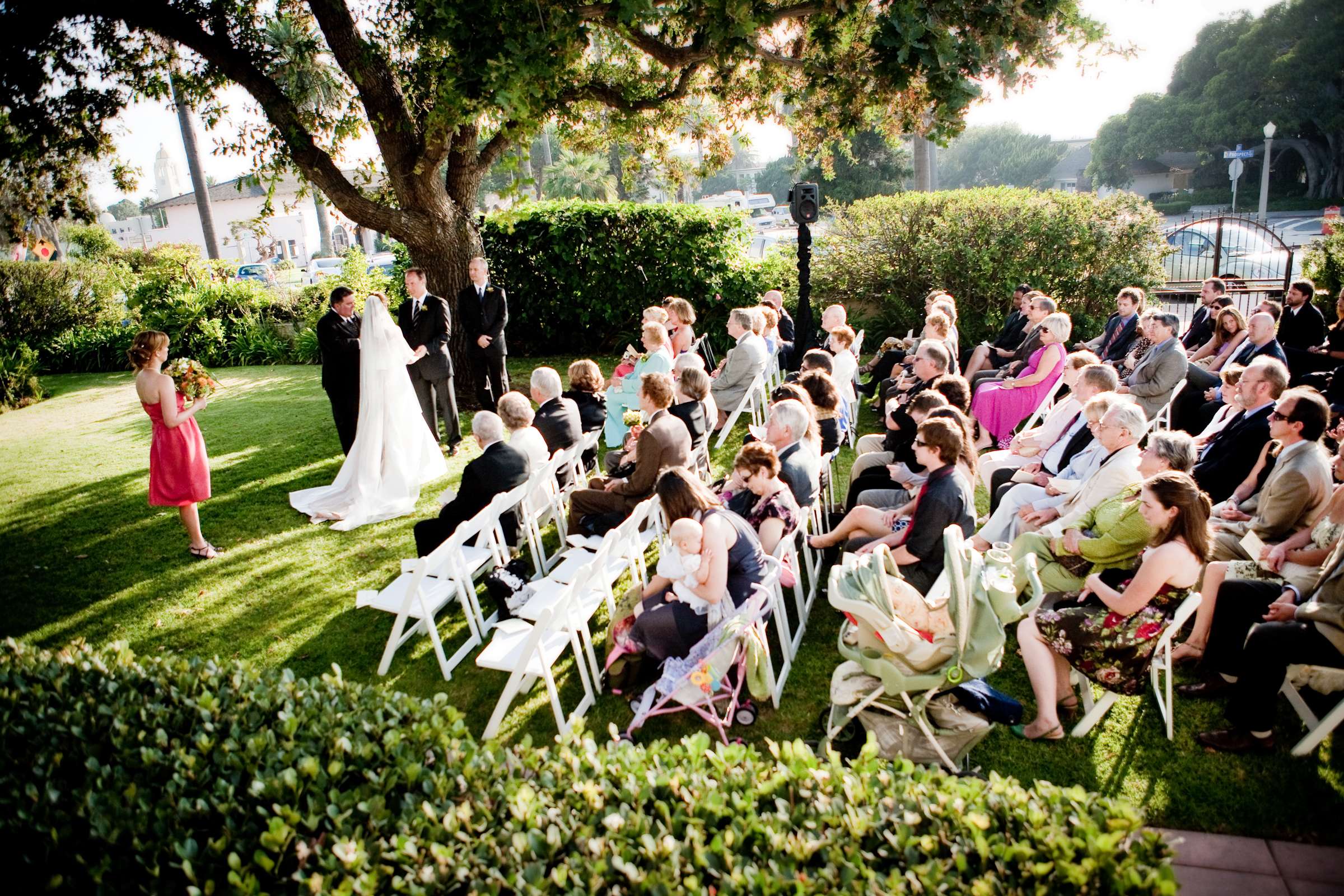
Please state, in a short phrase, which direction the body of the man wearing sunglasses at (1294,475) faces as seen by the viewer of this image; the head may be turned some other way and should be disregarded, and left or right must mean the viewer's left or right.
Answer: facing to the left of the viewer

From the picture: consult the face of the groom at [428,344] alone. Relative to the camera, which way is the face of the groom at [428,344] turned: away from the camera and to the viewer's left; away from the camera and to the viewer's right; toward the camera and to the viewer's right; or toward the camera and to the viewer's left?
toward the camera and to the viewer's left

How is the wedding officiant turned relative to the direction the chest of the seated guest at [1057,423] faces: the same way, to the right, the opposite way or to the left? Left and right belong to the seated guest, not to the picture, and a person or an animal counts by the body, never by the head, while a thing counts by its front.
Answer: the opposite way

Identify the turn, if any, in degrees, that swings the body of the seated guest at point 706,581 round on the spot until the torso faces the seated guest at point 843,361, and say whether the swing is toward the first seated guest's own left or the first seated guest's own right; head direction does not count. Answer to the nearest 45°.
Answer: approximately 90° to the first seated guest's own right

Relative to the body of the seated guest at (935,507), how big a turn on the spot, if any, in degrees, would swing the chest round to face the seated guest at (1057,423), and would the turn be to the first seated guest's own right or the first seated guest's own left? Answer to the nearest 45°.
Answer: approximately 135° to the first seated guest's own right

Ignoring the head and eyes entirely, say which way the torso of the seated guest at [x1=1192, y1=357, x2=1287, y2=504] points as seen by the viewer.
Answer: to the viewer's left

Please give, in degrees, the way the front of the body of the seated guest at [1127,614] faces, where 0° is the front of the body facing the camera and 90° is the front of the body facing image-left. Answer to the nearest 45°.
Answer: approximately 90°

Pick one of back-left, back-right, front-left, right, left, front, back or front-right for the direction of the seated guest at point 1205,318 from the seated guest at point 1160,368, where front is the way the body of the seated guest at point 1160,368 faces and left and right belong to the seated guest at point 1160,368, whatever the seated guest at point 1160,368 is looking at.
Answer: right

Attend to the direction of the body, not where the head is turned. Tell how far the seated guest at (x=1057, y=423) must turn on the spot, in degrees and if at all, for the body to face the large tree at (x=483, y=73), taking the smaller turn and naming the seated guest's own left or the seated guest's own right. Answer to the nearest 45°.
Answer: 0° — they already face it

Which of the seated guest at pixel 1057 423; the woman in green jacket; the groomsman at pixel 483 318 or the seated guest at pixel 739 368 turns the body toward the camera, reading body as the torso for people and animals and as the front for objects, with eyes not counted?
the groomsman

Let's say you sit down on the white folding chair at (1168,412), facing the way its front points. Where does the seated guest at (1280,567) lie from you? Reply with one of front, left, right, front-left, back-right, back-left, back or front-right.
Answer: left

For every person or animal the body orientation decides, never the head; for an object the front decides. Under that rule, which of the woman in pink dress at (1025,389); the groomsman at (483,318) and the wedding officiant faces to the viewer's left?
the woman in pink dress

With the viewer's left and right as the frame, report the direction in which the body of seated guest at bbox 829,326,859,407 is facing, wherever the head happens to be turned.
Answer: facing to the left of the viewer

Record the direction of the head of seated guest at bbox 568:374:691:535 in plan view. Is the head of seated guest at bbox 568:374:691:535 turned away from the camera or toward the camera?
away from the camera

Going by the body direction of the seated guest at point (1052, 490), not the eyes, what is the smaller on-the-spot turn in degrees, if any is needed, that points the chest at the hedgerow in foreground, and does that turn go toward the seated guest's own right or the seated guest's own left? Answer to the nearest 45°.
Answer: approximately 90° to the seated guest's own left

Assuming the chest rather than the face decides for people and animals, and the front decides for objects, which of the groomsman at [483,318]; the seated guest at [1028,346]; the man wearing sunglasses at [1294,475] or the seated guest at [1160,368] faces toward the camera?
the groomsman

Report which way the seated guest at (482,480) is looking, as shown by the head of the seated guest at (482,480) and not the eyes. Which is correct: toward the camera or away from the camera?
away from the camera
